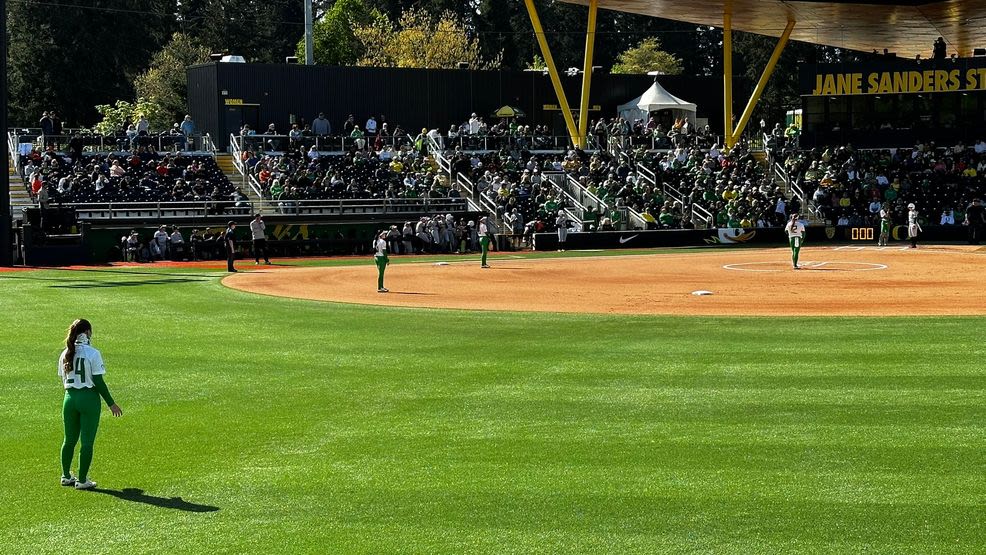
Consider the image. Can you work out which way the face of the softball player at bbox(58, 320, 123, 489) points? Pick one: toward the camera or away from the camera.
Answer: away from the camera

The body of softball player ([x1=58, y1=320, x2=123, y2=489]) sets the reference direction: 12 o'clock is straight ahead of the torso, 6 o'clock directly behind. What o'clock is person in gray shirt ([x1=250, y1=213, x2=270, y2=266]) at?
The person in gray shirt is roughly at 11 o'clock from the softball player.

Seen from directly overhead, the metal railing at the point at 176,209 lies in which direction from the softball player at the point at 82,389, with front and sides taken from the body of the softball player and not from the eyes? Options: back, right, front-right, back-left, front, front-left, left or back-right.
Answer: front-left

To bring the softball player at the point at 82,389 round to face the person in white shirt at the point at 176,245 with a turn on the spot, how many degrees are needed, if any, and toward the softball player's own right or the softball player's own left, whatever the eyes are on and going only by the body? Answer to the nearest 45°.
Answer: approximately 45° to the softball player's own left

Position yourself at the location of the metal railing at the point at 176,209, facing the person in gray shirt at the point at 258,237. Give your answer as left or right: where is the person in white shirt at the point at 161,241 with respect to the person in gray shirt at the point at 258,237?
right

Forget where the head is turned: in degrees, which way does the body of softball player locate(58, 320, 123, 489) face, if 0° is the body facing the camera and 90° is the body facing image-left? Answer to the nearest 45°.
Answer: approximately 225°

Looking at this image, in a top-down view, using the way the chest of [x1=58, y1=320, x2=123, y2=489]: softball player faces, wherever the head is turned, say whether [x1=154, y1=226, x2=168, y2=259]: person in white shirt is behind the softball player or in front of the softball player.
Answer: in front
